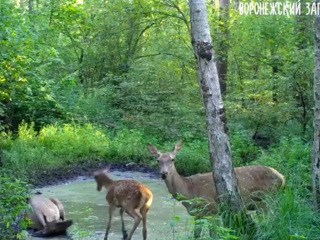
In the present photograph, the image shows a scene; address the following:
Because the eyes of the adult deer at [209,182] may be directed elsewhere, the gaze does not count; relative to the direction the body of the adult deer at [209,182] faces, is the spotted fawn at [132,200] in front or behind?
in front

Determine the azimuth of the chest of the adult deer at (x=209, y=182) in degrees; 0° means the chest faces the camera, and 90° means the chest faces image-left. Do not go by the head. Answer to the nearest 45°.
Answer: approximately 90°

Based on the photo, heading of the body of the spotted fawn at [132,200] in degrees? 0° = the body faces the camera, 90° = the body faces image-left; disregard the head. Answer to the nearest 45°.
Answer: approximately 135°

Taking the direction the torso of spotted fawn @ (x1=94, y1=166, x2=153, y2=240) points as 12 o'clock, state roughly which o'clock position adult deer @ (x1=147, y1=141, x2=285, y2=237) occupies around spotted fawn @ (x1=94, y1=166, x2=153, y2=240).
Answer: adult deer @ (x1=147, y1=141, x2=285, y2=237) is roughly at 5 o'clock from spotted fawn @ (x1=94, y1=166, x2=153, y2=240).

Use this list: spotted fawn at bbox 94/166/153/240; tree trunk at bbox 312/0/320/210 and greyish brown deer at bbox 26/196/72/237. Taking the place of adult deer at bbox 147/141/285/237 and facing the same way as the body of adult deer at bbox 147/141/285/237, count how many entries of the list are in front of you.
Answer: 2

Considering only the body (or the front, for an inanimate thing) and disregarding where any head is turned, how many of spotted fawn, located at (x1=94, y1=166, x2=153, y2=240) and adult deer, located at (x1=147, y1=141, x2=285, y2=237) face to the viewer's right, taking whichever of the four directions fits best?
0

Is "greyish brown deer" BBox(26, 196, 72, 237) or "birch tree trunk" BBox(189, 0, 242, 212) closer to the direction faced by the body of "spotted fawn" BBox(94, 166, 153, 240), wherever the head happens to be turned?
the greyish brown deer
